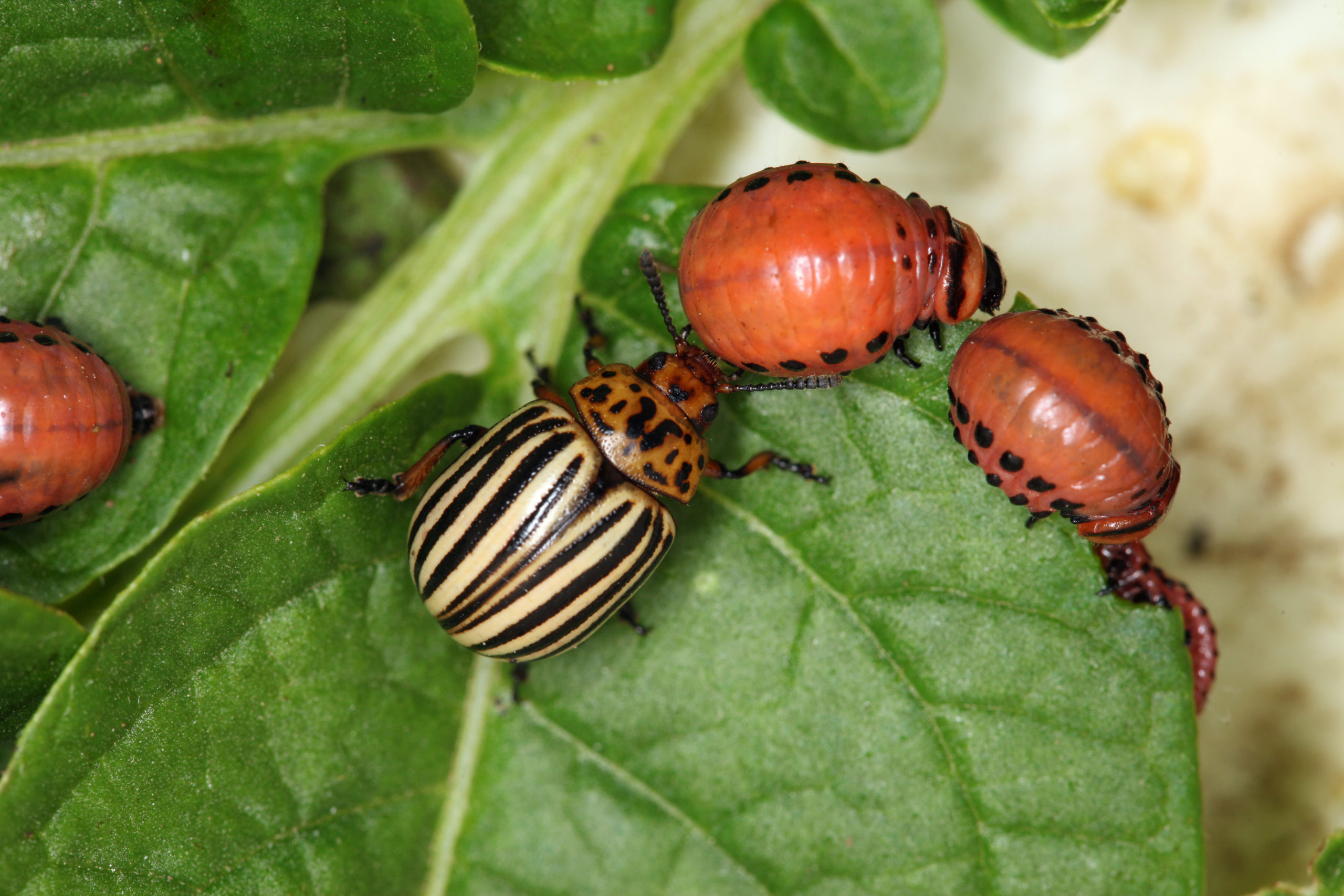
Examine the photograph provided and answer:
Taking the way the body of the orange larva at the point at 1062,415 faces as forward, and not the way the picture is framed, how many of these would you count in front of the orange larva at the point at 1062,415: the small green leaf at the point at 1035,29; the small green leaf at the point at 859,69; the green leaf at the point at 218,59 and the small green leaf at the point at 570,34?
0

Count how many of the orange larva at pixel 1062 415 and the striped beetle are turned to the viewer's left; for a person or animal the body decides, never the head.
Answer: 0

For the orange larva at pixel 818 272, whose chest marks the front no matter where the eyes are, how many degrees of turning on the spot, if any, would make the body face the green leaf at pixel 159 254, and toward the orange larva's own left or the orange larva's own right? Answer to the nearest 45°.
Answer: approximately 180°

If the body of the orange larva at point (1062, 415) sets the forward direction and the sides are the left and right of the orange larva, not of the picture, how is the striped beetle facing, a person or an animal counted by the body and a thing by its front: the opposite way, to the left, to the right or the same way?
to the left

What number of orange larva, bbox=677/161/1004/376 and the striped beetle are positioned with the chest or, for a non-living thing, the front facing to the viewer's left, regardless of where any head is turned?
0

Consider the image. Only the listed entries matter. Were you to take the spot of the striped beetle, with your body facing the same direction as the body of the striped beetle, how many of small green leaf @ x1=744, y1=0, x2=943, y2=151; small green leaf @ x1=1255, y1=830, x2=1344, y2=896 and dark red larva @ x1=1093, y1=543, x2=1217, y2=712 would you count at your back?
0

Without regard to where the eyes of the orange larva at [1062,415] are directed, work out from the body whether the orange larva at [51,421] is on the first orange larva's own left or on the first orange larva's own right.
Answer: on the first orange larva's own right

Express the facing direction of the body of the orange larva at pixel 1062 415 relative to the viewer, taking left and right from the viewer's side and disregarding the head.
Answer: facing the viewer and to the right of the viewer

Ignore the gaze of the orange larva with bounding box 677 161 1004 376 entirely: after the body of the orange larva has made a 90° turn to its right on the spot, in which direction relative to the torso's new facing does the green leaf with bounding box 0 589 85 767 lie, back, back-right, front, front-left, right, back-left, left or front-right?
front-right

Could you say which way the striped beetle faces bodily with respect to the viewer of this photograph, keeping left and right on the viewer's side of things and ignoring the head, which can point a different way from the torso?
facing away from the viewer and to the right of the viewer

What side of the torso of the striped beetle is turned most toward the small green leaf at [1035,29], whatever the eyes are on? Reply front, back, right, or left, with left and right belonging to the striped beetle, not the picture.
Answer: front

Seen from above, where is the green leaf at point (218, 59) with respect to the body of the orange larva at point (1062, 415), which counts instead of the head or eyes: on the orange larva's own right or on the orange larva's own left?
on the orange larva's own right

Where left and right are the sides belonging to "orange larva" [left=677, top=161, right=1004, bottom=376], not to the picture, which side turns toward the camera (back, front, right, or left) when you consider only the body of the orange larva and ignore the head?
right

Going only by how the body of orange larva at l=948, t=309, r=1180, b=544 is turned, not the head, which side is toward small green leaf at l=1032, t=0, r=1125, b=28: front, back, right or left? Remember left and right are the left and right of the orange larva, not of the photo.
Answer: back

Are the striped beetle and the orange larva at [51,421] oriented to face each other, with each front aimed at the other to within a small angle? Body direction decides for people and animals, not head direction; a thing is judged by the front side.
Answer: no

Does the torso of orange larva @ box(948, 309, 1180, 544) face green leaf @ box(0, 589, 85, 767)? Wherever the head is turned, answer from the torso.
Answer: no
